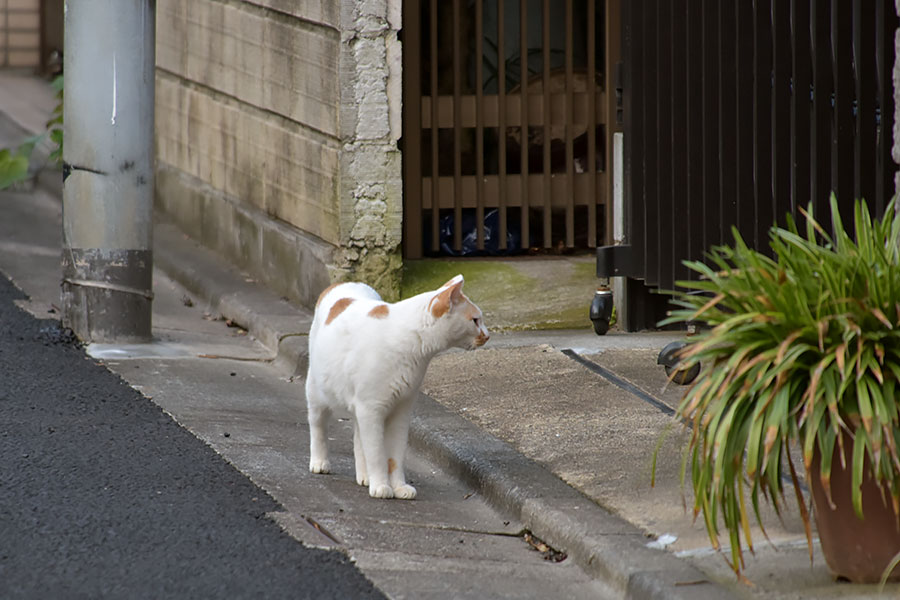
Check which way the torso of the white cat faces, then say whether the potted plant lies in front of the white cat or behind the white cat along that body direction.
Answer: in front

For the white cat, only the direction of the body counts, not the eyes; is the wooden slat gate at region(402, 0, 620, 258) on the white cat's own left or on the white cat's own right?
on the white cat's own left
